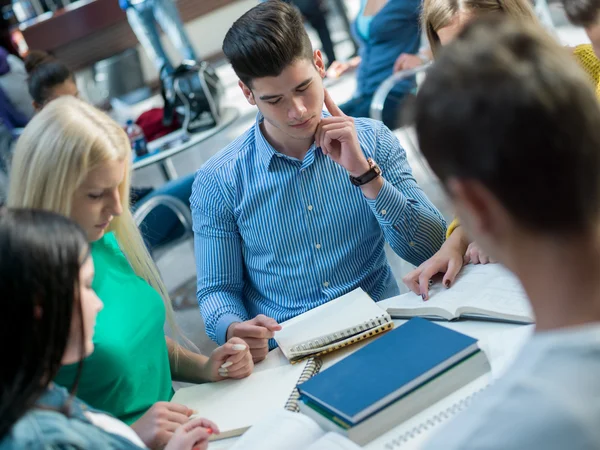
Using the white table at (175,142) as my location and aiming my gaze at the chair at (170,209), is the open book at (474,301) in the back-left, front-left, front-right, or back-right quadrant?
front-left

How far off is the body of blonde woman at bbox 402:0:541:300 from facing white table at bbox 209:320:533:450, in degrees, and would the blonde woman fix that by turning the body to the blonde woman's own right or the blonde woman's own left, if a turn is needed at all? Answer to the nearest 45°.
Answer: approximately 45° to the blonde woman's own left

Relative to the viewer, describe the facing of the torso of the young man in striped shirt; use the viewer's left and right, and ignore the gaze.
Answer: facing the viewer

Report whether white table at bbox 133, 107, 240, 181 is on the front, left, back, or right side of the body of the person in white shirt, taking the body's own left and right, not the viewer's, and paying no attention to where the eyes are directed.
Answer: front

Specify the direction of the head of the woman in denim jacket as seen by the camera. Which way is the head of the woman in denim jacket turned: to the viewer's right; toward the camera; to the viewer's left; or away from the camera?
to the viewer's right

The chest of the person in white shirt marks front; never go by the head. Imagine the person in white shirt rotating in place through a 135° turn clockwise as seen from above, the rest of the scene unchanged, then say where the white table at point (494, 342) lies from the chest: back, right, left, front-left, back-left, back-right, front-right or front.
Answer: left

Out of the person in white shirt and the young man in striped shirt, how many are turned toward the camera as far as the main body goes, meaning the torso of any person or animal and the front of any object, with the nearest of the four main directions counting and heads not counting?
1

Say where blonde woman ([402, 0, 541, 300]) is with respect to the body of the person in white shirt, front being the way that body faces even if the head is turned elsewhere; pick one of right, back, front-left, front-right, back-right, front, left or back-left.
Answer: front-right

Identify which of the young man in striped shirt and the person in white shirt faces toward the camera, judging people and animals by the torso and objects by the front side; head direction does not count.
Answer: the young man in striped shirt

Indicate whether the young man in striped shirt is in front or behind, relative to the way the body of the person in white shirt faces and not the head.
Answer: in front

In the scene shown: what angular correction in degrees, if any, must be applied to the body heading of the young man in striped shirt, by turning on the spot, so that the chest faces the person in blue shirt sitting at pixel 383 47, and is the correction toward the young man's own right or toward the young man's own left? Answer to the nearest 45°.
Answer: approximately 180°

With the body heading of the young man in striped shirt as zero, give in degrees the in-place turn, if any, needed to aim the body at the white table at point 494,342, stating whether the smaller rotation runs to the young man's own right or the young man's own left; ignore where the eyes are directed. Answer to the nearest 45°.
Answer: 0° — they already face it

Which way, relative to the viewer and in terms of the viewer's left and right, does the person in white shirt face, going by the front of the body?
facing away from the viewer and to the left of the viewer

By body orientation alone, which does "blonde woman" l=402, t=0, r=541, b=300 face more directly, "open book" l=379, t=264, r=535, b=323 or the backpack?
the open book

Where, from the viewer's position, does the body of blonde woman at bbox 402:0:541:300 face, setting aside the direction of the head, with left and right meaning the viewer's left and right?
facing the viewer and to the left of the viewer

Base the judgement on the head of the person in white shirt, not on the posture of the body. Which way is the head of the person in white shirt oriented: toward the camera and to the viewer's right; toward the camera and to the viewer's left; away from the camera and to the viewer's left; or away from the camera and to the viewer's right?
away from the camera and to the viewer's left

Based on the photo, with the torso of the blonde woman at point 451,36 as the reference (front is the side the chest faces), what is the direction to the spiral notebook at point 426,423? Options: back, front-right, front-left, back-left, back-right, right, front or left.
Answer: front-left

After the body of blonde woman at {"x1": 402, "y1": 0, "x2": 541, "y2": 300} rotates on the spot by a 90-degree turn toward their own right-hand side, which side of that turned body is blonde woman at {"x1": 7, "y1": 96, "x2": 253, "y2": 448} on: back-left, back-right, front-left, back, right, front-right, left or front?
left

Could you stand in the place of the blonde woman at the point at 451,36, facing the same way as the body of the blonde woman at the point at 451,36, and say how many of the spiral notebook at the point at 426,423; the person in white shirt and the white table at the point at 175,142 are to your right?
1

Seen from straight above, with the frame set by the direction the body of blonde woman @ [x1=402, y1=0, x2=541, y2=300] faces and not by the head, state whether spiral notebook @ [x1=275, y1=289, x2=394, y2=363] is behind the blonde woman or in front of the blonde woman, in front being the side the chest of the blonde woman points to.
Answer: in front

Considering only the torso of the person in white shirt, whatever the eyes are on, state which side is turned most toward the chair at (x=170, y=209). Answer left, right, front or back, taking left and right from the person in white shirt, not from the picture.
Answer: front
